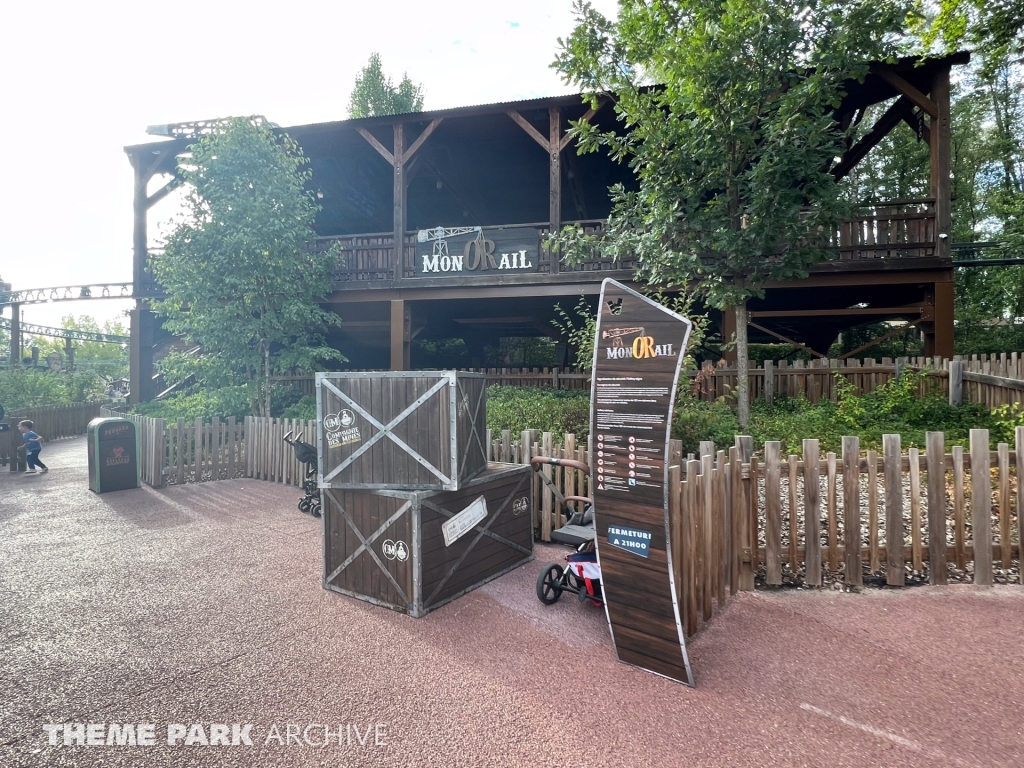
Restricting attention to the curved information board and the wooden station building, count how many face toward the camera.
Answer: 2

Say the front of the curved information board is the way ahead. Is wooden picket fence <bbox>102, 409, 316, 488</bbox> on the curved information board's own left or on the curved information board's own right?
on the curved information board's own right

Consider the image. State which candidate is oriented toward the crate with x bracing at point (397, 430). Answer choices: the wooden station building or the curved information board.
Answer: the wooden station building

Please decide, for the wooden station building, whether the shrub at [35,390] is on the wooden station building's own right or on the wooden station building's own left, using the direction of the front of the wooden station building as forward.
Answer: on the wooden station building's own right

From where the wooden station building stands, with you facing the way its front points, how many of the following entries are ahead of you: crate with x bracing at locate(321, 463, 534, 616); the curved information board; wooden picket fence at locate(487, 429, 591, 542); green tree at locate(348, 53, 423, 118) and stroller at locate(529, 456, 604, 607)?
4

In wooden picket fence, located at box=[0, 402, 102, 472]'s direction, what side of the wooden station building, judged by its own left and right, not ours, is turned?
right

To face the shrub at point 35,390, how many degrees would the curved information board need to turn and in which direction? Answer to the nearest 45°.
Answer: approximately 135° to its right

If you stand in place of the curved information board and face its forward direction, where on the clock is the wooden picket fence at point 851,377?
The wooden picket fence is roughly at 7 o'clock from the curved information board.

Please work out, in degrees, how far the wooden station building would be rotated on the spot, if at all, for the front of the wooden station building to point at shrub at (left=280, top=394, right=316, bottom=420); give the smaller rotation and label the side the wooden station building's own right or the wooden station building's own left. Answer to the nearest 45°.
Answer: approximately 90° to the wooden station building's own right

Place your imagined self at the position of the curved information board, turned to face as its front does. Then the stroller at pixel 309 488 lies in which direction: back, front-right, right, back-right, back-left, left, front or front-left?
back-right

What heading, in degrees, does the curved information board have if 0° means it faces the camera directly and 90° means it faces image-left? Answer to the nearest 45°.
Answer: approximately 0°
